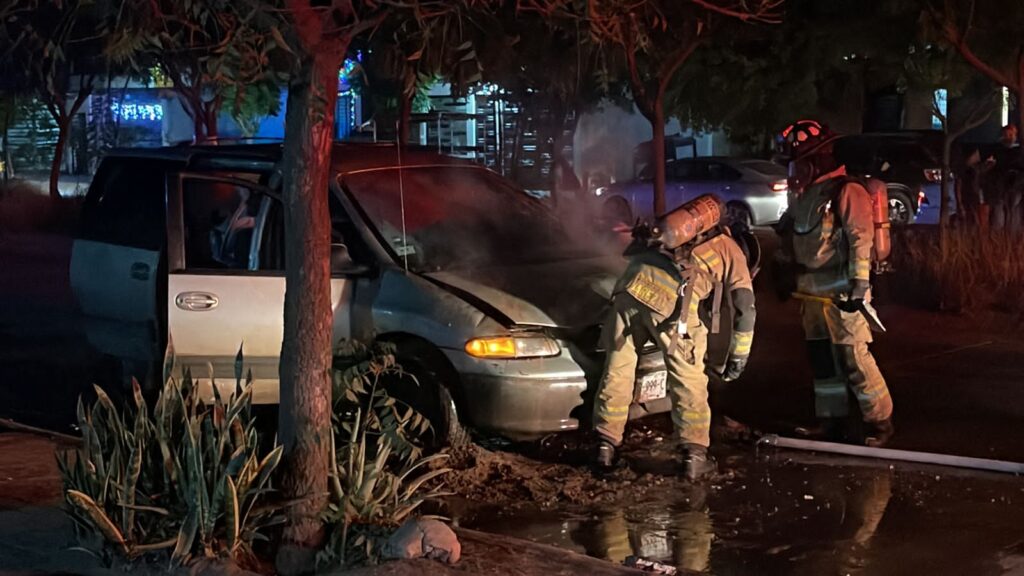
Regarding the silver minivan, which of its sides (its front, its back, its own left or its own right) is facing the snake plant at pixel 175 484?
right

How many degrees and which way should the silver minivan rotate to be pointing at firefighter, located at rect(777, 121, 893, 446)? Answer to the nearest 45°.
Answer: approximately 45° to its left

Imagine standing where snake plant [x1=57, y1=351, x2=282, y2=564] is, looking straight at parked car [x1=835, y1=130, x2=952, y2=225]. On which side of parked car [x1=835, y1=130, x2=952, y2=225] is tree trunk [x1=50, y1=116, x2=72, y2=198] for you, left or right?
left

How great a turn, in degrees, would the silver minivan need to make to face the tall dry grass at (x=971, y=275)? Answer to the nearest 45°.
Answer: approximately 90° to its left

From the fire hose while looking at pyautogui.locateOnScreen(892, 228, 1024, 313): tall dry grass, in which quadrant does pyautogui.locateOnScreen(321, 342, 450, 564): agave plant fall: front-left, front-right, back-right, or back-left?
back-left

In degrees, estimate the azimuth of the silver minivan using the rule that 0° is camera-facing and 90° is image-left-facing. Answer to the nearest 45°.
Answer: approximately 315°

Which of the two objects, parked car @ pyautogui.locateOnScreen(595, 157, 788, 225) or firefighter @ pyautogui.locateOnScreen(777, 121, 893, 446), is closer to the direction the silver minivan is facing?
the firefighter

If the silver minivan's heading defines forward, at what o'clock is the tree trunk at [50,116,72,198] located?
The tree trunk is roughly at 7 o'clock from the silver minivan.

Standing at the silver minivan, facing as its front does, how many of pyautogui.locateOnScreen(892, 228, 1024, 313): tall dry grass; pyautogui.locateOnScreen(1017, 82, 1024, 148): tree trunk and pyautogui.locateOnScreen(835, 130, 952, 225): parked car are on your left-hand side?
3

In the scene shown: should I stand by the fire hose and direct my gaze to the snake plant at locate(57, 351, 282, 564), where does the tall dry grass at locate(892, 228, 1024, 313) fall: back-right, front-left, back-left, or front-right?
back-right

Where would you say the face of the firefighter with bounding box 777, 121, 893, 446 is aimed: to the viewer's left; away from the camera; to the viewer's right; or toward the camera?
to the viewer's left

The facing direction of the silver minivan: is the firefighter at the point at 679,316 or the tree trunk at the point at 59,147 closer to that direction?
the firefighter
